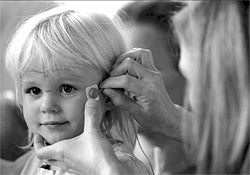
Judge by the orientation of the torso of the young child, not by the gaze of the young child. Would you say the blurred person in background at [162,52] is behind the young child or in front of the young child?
behind

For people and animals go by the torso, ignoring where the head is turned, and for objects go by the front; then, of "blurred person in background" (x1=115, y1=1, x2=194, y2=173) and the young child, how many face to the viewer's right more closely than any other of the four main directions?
0

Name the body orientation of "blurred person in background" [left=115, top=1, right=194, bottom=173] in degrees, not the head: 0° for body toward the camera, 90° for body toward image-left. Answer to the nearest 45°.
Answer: approximately 45°

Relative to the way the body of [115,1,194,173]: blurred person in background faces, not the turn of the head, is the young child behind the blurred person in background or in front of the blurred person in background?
in front

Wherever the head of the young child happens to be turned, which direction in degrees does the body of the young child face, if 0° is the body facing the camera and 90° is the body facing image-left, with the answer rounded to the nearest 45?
approximately 45°

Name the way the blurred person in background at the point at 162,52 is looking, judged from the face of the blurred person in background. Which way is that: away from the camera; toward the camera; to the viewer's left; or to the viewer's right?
to the viewer's left
